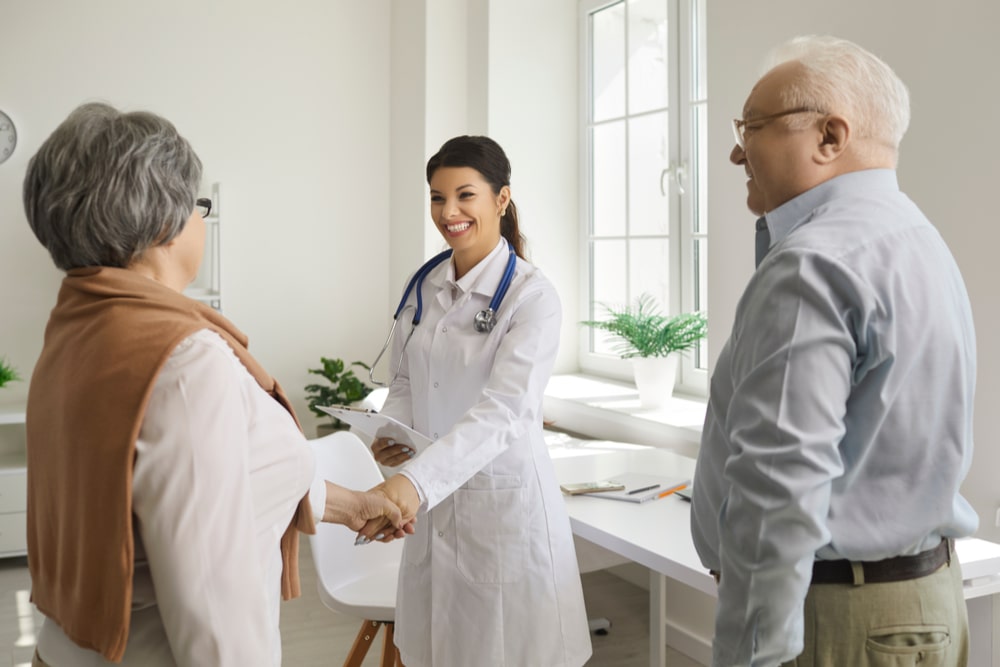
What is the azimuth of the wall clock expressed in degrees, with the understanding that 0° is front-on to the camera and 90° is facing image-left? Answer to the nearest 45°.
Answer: approximately 0°

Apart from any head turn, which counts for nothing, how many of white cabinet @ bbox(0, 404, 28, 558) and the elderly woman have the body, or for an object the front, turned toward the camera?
1

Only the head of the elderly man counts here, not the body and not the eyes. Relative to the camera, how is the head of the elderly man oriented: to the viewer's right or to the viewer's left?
to the viewer's left

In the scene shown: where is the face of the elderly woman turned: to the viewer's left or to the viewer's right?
to the viewer's right

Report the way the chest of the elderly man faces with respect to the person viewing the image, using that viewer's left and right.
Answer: facing away from the viewer and to the left of the viewer

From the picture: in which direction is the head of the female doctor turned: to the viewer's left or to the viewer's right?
to the viewer's left

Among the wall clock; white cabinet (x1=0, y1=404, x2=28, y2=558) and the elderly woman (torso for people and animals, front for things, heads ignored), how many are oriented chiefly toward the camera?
2

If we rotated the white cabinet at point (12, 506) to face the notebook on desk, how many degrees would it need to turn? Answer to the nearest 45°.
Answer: approximately 45° to its left

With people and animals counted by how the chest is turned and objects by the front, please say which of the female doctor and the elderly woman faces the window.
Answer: the elderly woman
